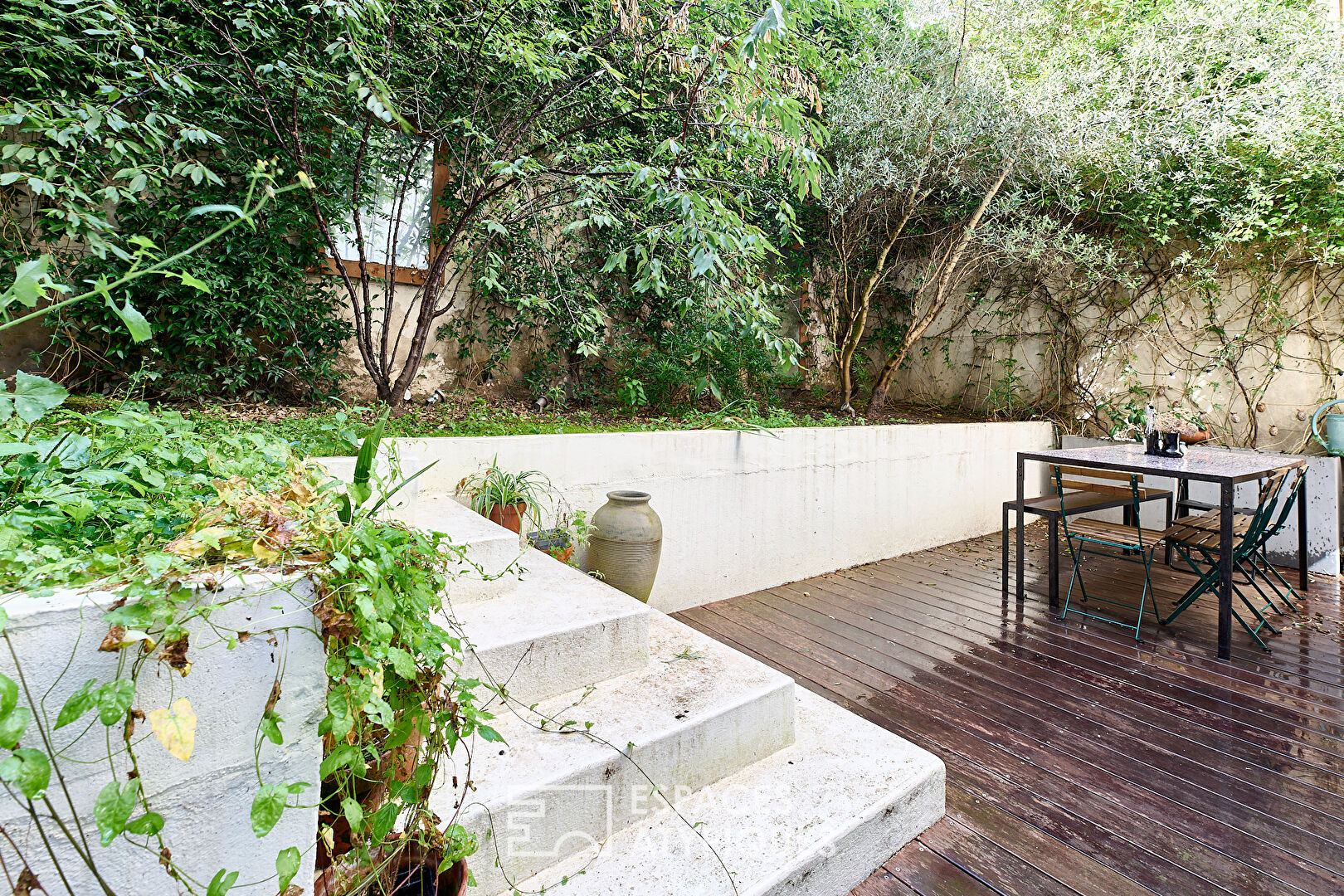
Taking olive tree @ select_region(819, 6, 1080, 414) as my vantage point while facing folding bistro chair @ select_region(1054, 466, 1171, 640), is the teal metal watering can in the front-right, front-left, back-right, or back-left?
front-left

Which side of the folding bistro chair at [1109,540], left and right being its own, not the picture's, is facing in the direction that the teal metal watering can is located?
front

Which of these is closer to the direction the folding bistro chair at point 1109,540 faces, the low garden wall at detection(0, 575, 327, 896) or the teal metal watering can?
the teal metal watering can

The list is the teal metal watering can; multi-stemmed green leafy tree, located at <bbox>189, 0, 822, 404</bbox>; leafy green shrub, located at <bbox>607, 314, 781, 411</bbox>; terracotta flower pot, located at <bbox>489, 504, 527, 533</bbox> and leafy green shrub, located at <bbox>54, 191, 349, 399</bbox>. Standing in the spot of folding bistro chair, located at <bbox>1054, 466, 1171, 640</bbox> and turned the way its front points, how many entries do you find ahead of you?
1

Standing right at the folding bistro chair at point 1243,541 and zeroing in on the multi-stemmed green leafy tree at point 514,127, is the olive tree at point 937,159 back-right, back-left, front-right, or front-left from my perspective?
front-right
